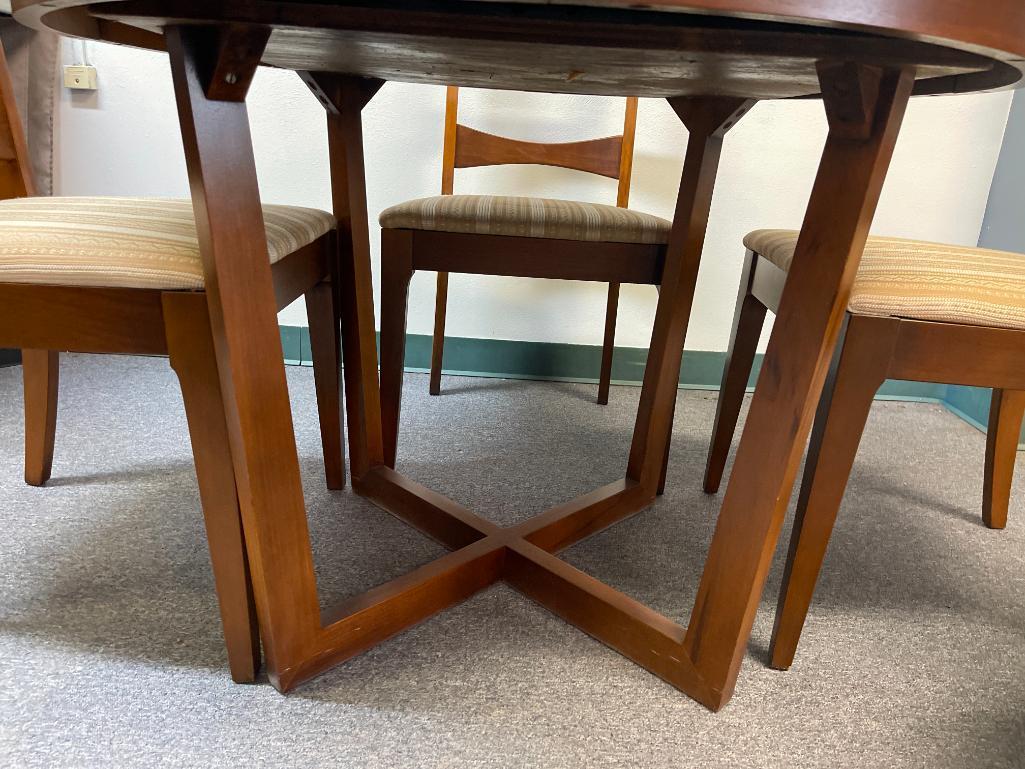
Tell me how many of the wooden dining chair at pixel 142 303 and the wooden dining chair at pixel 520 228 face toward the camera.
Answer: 1

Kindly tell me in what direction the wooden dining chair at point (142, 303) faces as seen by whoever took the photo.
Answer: facing to the right of the viewer

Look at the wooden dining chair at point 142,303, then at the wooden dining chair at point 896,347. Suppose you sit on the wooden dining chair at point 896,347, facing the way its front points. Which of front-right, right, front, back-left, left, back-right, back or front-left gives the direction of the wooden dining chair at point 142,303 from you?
front-left

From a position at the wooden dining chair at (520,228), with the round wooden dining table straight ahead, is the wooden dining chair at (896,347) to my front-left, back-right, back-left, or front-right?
front-left

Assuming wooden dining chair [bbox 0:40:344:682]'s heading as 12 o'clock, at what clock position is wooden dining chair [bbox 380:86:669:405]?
wooden dining chair [bbox 380:86:669:405] is roughly at 11 o'clock from wooden dining chair [bbox 0:40:344:682].

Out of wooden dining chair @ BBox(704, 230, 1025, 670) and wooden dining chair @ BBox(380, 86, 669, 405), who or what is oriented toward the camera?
wooden dining chair @ BBox(380, 86, 669, 405)

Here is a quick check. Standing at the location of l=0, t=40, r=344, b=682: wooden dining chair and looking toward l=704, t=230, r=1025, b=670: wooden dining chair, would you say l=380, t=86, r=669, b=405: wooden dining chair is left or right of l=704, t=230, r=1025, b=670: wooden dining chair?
left

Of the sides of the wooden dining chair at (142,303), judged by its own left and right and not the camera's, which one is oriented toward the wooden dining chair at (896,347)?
front

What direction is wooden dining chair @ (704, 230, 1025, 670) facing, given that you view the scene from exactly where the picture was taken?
facing to the left of the viewer

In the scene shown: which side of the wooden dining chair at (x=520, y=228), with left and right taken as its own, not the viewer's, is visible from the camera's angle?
front

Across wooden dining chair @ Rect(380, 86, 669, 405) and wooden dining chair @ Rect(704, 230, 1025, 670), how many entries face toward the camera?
1

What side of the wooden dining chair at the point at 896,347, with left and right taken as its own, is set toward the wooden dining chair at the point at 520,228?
front
